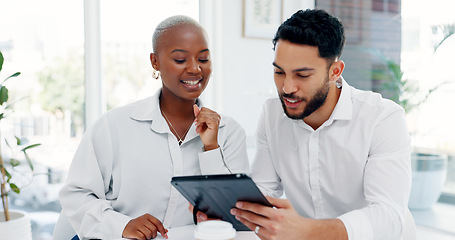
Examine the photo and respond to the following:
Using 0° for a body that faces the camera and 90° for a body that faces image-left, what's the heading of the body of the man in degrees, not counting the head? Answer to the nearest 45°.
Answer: approximately 45°

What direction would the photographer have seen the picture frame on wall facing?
facing the viewer

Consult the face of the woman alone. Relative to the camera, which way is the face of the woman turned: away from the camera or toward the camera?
toward the camera

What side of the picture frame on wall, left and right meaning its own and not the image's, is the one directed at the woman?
front

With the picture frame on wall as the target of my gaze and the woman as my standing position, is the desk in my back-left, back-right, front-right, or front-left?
back-right

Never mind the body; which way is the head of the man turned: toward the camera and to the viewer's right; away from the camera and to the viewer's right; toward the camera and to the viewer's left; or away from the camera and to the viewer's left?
toward the camera and to the viewer's left

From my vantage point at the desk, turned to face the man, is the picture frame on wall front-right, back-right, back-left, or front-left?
front-left

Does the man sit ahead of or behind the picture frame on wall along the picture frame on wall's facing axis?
ahead

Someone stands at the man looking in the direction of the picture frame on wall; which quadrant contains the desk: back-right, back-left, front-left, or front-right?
back-left

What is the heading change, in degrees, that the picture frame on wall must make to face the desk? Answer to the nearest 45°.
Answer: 0° — it already faces it

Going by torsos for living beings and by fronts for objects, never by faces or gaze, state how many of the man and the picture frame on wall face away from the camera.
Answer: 0
